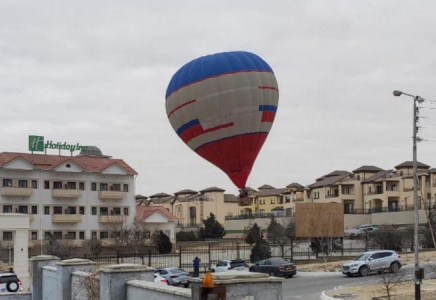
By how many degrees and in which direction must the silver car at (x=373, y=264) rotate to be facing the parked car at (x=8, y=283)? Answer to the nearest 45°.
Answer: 0° — it already faces it

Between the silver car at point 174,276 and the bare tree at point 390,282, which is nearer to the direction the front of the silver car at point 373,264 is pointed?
the silver car

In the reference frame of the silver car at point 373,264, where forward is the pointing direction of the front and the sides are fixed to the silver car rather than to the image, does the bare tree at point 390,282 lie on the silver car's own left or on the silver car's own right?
on the silver car's own left

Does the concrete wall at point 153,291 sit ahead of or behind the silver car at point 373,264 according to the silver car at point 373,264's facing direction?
ahead

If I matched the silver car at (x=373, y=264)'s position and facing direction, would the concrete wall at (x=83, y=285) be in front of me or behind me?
in front

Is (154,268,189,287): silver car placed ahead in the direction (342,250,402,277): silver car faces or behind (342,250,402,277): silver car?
ahead

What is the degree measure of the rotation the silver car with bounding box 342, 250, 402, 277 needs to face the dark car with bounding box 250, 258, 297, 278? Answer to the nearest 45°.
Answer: approximately 45° to its right

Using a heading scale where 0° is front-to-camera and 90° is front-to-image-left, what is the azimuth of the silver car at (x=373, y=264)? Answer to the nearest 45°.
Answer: approximately 45°
